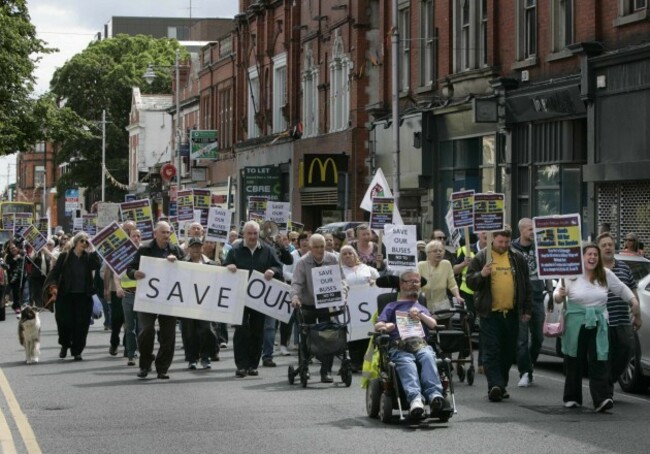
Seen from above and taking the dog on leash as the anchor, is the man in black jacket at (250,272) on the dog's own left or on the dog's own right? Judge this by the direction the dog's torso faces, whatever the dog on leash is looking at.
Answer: on the dog's own left

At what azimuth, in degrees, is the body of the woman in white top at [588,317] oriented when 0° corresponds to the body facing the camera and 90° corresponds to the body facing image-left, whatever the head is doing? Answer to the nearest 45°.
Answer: approximately 0°

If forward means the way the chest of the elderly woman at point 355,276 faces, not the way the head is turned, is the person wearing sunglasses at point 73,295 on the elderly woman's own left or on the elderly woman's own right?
on the elderly woman's own right

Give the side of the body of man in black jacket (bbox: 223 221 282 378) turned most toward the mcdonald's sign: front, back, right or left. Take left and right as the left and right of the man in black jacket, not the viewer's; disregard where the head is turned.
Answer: back

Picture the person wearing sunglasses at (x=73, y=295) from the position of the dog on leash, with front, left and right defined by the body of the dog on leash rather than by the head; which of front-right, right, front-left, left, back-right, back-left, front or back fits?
back-left

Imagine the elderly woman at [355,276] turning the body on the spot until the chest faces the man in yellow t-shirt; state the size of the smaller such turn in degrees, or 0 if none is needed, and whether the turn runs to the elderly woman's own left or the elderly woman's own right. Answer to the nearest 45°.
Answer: approximately 45° to the elderly woman's own left

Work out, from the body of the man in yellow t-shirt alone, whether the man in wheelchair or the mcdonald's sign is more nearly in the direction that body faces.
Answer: the man in wheelchair
